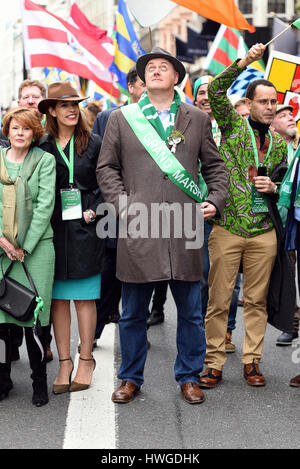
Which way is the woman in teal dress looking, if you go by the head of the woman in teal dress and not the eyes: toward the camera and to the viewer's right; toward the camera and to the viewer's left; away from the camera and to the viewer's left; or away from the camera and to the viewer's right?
toward the camera and to the viewer's right

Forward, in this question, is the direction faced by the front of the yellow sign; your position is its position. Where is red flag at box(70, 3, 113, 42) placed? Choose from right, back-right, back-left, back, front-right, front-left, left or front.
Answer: back-right

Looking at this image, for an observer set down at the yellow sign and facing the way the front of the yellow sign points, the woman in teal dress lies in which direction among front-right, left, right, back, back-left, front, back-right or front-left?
front-right

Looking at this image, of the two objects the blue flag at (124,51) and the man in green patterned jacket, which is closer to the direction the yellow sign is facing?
the man in green patterned jacket

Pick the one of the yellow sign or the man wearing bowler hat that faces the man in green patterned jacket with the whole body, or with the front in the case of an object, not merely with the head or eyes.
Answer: the yellow sign

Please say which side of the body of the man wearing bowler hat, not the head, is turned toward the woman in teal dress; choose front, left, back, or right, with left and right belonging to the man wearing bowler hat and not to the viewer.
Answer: right

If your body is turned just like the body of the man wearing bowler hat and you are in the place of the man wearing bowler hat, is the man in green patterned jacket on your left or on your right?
on your left

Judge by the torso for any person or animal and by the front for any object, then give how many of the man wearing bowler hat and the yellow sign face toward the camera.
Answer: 2

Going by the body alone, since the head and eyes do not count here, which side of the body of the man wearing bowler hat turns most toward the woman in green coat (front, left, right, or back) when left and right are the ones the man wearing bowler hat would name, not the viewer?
right

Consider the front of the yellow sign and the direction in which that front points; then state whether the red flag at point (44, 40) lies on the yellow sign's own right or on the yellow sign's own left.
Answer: on the yellow sign's own right

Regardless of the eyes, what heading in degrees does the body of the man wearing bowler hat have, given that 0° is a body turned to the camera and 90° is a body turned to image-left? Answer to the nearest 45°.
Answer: approximately 0°

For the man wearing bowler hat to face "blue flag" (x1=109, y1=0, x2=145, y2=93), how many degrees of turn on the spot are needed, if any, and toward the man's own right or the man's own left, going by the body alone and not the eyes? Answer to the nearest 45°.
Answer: approximately 180°
